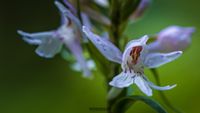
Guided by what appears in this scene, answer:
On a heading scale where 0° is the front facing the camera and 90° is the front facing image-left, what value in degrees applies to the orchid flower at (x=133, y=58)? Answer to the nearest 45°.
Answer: approximately 0°
